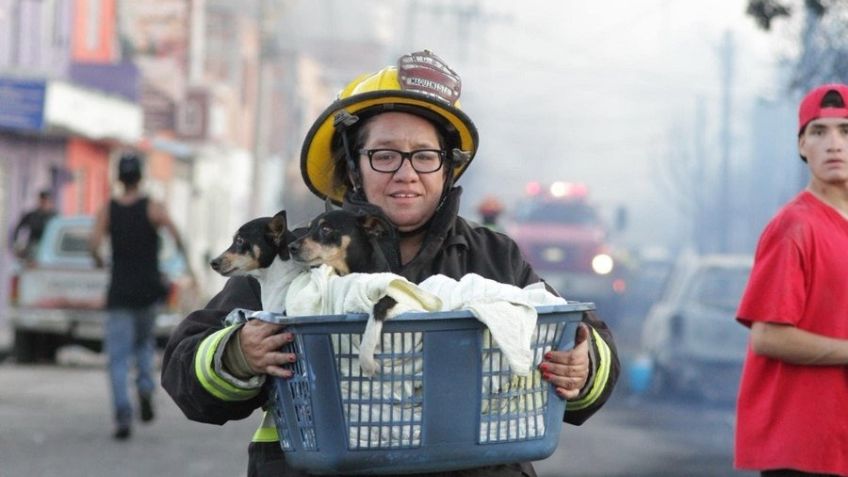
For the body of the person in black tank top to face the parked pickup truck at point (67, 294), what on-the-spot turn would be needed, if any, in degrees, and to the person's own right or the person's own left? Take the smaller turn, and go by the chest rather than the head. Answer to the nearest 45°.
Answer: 0° — they already face it

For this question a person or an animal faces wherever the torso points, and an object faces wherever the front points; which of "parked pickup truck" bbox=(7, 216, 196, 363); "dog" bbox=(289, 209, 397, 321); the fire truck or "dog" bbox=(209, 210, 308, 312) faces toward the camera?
the fire truck

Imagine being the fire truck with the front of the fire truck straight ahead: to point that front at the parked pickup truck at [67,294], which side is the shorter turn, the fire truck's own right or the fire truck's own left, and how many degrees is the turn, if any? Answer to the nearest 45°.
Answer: approximately 45° to the fire truck's own right

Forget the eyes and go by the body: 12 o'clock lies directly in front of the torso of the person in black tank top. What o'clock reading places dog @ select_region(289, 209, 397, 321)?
The dog is roughly at 6 o'clock from the person in black tank top.

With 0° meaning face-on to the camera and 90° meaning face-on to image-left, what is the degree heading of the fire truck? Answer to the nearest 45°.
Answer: approximately 0°

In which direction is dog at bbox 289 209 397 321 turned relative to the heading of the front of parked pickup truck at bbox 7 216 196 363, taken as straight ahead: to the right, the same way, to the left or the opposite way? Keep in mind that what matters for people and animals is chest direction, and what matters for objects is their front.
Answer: to the left

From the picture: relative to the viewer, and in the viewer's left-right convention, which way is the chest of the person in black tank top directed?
facing away from the viewer

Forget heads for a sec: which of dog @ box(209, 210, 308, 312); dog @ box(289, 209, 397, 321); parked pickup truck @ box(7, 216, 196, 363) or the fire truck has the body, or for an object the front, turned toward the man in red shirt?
the fire truck

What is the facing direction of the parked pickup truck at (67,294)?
away from the camera

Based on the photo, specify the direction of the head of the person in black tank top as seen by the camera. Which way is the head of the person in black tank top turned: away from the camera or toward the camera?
away from the camera

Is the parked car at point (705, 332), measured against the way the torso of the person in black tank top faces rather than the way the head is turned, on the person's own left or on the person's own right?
on the person's own right

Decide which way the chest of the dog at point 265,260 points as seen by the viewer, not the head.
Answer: to the viewer's left

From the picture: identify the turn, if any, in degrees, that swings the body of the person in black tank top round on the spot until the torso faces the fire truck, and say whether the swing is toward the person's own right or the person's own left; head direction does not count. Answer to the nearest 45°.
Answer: approximately 45° to the person's own right
